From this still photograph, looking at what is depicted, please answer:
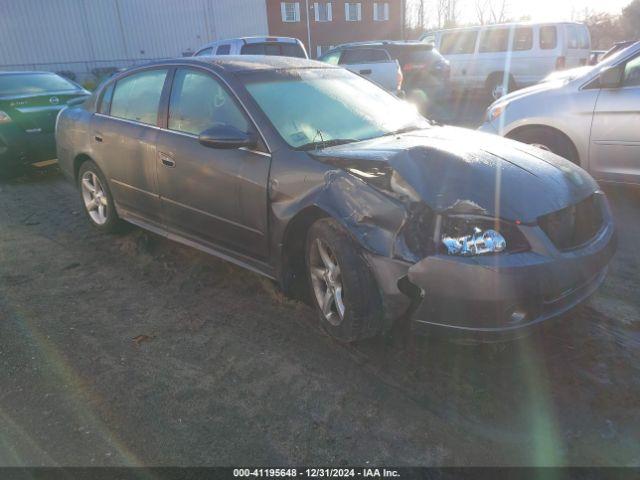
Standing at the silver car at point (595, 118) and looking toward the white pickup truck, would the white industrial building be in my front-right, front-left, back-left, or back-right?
front-left

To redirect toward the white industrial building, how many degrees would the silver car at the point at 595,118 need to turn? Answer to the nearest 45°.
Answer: approximately 45° to its right

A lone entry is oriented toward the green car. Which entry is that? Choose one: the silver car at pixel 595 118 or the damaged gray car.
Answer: the silver car

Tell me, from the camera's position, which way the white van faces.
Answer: facing away from the viewer and to the left of the viewer

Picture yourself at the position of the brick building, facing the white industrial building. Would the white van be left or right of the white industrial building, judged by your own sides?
left

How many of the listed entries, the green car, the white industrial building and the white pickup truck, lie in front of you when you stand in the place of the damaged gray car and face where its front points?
0

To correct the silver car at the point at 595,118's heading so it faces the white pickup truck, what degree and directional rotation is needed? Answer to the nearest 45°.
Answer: approximately 45° to its right

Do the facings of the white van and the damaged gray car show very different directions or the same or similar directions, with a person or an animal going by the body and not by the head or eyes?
very different directions

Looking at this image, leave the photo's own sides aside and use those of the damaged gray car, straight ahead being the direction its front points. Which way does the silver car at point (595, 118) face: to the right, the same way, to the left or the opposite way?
the opposite way

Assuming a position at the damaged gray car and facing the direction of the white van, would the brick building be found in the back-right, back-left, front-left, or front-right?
front-left

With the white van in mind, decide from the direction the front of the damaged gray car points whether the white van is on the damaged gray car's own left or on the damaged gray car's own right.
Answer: on the damaged gray car's own left

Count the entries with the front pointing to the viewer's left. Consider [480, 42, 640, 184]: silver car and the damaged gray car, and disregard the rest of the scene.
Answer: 1

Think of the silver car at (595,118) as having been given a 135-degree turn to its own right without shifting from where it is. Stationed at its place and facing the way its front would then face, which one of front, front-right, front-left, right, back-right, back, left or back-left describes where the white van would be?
front-left

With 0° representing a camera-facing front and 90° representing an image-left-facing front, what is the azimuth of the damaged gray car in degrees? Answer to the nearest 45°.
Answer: approximately 315°

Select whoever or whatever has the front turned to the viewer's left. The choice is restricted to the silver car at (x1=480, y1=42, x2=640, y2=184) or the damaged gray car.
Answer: the silver car

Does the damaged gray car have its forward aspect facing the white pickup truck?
no

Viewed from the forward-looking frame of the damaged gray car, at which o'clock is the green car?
The green car is roughly at 6 o'clock from the damaged gray car.

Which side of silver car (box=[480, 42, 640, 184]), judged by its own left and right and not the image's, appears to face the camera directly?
left
